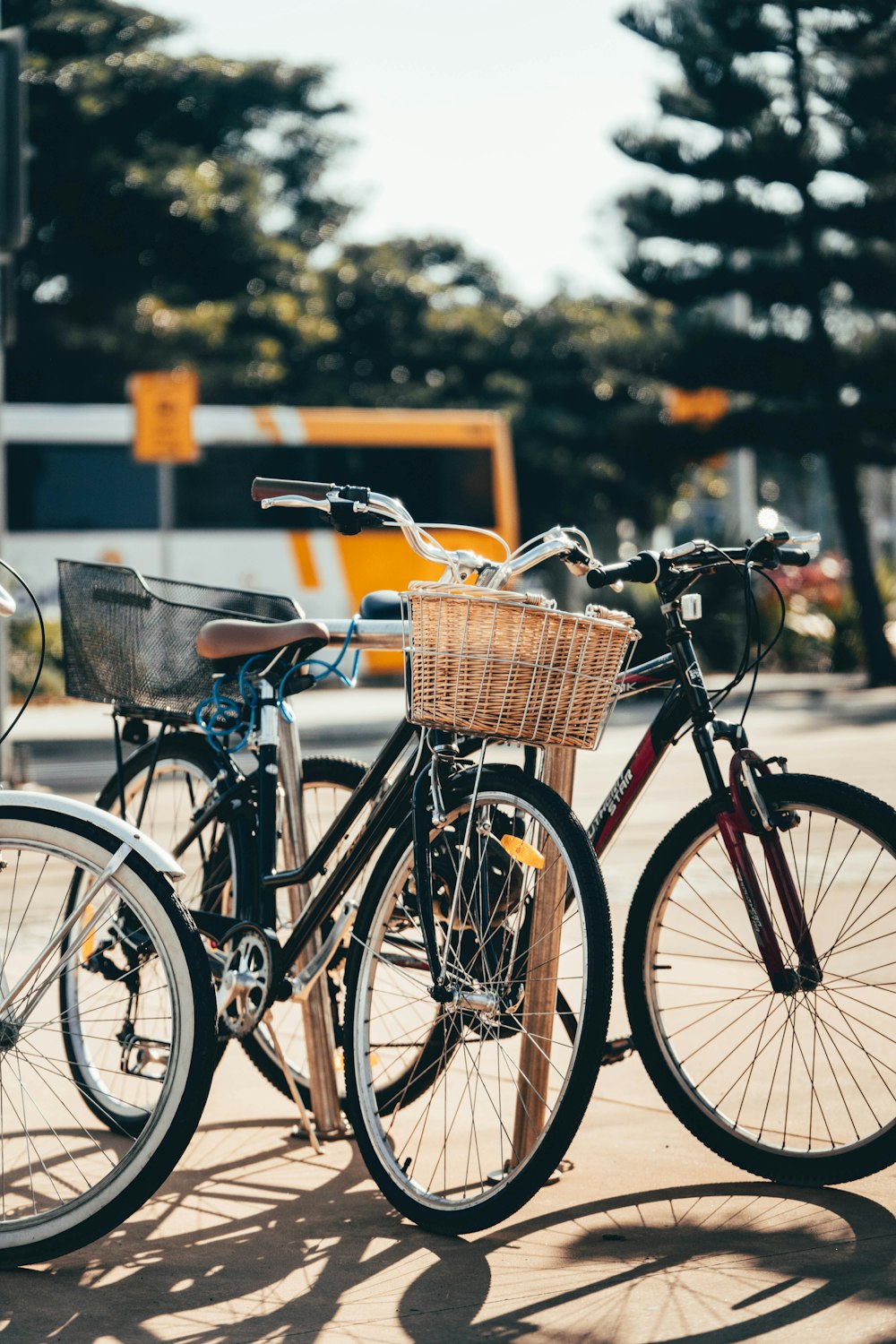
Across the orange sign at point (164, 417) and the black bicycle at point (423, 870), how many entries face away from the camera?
0

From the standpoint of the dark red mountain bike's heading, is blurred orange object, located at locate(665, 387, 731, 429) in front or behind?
behind

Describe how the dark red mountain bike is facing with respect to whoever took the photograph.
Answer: facing the viewer and to the right of the viewer

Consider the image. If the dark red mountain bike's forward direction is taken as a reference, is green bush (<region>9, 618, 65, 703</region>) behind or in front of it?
behind

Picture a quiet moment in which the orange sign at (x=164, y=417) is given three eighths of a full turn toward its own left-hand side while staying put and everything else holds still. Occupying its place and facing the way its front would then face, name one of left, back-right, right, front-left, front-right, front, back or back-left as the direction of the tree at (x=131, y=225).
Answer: front-left

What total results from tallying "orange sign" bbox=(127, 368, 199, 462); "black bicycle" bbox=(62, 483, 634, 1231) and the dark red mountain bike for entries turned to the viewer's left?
0

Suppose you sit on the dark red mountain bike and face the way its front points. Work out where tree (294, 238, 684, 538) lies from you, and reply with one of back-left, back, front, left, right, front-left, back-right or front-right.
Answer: back-left

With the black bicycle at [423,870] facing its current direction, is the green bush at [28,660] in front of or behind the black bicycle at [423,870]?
behind

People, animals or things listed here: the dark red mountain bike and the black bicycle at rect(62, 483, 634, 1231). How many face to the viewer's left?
0

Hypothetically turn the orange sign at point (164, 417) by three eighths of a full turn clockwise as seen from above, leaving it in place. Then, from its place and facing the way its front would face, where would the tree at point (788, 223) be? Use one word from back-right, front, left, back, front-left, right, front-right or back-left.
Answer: right

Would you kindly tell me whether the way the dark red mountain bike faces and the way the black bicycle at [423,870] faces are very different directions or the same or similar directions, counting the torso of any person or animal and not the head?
same or similar directions

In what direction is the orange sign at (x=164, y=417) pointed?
toward the camera

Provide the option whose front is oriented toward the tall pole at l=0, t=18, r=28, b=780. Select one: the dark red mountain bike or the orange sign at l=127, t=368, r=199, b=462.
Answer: the orange sign

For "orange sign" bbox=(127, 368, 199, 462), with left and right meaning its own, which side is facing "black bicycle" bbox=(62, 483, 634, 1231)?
front

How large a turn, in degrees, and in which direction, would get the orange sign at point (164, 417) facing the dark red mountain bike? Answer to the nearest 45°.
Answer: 0° — it already faces it

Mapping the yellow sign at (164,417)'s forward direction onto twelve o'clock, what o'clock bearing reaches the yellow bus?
The yellow bus is roughly at 6 o'clock from the yellow sign.

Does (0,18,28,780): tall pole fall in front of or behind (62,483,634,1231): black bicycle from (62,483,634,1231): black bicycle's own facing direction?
behind
